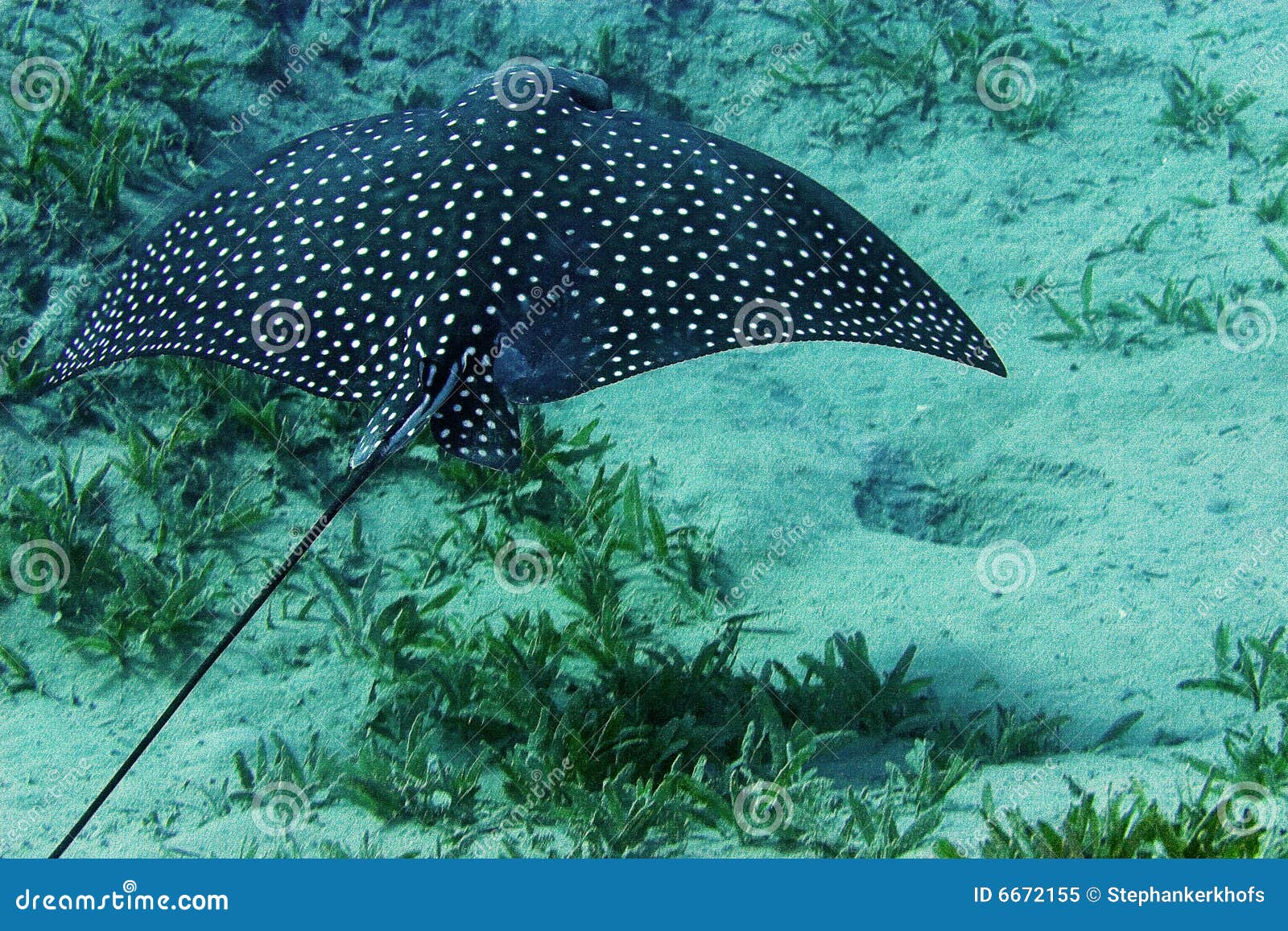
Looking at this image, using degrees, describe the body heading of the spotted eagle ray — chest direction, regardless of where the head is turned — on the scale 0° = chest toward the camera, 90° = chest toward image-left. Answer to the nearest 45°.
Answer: approximately 180°
